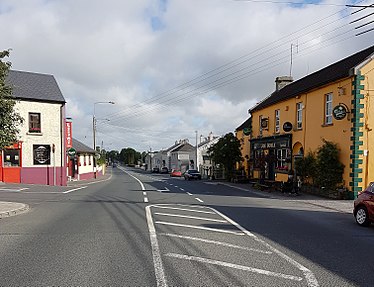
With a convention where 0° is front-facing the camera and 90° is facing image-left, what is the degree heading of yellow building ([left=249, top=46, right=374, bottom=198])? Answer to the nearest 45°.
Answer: approximately 45°

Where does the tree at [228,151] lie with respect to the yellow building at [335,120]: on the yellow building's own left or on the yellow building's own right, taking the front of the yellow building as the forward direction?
on the yellow building's own right

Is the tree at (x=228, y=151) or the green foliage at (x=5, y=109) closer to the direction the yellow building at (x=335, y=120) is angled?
the green foliage

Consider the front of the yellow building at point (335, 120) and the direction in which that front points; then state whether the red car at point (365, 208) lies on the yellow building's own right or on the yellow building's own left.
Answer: on the yellow building's own left
